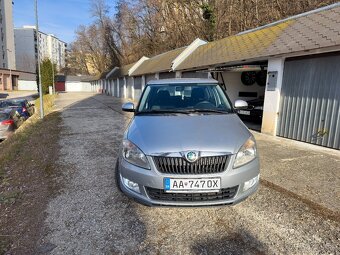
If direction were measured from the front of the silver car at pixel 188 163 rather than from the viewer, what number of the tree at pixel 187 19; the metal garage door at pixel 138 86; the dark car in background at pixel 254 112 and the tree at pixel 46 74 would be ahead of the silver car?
0

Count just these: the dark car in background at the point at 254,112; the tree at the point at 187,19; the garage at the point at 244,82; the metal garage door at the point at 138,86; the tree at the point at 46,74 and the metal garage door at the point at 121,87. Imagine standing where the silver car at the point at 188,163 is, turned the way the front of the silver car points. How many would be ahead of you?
0

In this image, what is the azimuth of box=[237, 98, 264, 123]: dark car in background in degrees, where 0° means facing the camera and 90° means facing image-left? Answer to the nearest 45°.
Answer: approximately 45°

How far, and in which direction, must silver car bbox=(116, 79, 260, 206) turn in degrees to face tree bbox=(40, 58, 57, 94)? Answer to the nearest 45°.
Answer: approximately 135° to its right

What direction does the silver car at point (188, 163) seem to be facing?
toward the camera

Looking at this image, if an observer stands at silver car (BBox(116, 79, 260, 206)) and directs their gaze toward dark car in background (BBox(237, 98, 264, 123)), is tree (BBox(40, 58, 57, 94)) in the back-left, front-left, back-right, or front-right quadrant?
front-left

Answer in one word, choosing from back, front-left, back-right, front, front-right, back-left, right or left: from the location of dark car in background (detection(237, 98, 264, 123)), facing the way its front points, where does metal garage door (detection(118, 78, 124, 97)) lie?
right

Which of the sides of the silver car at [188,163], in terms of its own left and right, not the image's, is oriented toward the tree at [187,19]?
back

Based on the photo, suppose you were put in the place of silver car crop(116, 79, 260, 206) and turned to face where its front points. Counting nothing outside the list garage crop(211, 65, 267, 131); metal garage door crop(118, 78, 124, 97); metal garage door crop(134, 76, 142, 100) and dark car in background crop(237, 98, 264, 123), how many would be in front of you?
0

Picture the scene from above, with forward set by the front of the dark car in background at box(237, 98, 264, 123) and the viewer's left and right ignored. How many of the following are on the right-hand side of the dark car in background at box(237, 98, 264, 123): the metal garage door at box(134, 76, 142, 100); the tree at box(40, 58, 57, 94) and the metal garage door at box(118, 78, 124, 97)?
3

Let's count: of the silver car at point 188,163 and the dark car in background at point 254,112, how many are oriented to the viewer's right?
0

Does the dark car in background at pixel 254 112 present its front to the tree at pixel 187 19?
no
